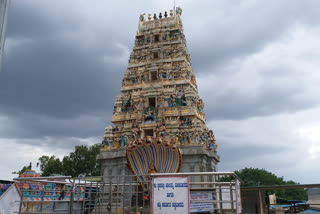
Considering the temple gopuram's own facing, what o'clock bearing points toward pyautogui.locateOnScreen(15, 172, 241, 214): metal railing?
The metal railing is roughly at 12 o'clock from the temple gopuram.

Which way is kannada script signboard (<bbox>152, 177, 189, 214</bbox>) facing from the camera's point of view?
toward the camera

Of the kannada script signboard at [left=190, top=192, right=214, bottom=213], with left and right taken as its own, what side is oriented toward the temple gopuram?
back

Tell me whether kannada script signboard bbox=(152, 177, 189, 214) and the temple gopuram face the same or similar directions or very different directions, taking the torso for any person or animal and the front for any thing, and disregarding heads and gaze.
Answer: same or similar directions

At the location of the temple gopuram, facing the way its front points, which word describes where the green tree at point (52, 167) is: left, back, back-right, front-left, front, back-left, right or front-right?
back-right

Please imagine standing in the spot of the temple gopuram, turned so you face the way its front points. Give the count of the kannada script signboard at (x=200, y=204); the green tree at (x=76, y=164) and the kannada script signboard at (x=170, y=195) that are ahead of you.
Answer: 2

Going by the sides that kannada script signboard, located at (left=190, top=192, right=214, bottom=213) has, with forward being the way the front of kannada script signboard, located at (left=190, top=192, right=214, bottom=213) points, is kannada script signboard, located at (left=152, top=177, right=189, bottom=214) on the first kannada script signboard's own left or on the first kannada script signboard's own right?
on the first kannada script signboard's own right

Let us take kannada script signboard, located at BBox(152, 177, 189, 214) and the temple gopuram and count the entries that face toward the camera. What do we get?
2

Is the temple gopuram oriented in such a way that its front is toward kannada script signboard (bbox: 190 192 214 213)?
yes

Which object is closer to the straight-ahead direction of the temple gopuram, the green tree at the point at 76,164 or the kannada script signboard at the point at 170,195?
the kannada script signboard

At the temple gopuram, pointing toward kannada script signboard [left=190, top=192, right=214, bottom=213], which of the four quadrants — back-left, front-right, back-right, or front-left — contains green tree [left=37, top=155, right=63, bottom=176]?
back-right

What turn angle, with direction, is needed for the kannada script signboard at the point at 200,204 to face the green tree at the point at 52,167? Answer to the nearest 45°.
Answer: approximately 135° to its right

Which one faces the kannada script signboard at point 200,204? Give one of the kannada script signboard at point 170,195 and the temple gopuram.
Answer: the temple gopuram

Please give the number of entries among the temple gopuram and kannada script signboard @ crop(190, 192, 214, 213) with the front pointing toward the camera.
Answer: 2

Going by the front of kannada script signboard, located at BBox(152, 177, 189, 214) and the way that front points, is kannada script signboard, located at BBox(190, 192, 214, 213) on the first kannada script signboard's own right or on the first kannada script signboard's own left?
on the first kannada script signboard's own left

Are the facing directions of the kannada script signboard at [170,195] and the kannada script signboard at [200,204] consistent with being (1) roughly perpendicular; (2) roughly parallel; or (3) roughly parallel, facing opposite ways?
roughly parallel
